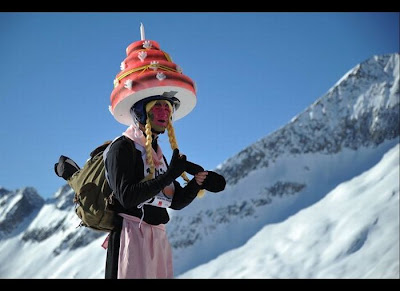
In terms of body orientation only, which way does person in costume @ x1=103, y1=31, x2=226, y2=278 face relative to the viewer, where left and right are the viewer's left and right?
facing the viewer and to the right of the viewer

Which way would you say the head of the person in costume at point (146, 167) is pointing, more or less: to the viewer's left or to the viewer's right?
to the viewer's right
